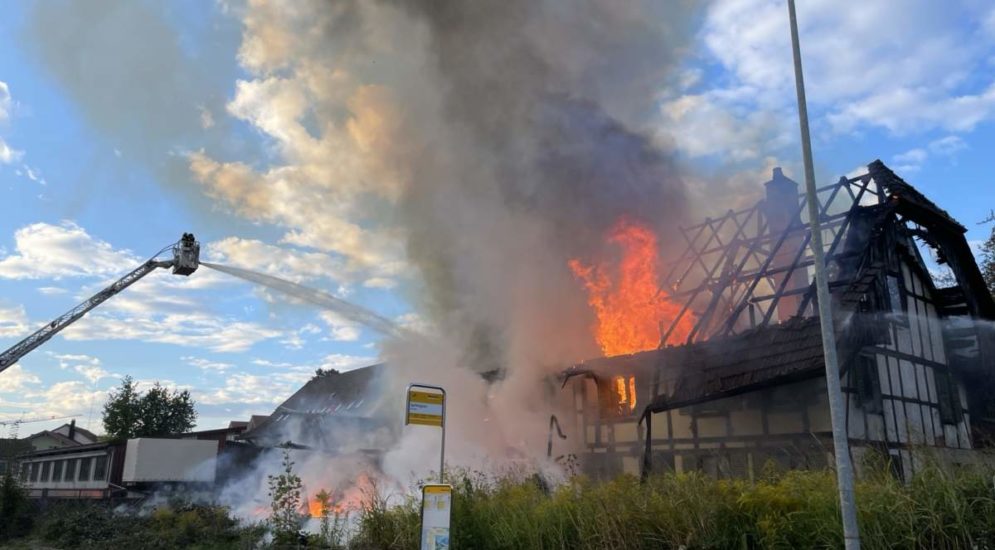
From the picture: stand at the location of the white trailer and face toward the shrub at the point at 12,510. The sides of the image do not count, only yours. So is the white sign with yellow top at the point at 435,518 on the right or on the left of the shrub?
left

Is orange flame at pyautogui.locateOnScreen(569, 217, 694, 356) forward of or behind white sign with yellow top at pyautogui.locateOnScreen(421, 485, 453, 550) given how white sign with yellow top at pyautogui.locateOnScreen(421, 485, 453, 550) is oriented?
behind

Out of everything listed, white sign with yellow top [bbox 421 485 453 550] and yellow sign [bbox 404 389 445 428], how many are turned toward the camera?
2

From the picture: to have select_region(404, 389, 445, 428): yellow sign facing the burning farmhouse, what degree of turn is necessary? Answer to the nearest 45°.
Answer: approximately 135° to its left

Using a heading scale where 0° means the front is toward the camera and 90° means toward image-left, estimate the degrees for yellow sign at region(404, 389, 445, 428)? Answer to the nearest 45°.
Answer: approximately 0°

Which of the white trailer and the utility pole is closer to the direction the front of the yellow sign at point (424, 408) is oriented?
the utility pole

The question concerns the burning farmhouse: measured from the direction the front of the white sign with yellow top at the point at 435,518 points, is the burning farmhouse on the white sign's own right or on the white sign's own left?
on the white sign's own left

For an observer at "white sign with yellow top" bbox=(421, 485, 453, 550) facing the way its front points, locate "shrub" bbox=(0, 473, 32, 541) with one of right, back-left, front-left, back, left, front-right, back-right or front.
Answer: back-right

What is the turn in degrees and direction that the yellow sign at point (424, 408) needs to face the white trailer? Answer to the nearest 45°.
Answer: approximately 135° to its right

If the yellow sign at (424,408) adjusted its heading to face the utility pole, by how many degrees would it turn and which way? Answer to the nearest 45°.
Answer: approximately 45° to its left

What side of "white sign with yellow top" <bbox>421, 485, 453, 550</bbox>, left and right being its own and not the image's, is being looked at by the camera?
front
